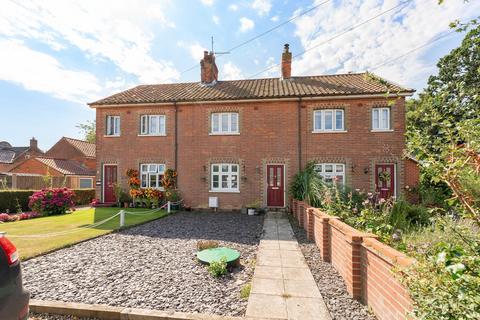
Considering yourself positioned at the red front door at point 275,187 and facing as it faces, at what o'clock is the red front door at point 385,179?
the red front door at point 385,179 is roughly at 9 o'clock from the red front door at point 275,187.

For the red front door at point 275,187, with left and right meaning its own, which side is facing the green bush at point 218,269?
front

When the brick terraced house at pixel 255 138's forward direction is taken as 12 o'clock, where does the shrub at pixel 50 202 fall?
The shrub is roughly at 3 o'clock from the brick terraced house.

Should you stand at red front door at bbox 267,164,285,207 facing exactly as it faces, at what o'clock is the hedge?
The hedge is roughly at 3 o'clock from the red front door.

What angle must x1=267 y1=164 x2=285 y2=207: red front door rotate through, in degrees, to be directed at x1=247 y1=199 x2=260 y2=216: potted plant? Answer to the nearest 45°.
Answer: approximately 45° to its right

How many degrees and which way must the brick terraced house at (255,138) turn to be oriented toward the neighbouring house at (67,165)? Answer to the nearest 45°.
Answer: approximately 135° to its right

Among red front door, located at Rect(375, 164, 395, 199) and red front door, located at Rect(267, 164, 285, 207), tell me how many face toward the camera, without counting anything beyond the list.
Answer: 2

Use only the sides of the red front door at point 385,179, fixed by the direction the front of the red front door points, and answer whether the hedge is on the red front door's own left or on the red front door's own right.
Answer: on the red front door's own right

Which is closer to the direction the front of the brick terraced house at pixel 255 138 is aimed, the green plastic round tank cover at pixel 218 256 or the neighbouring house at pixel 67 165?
the green plastic round tank cover
